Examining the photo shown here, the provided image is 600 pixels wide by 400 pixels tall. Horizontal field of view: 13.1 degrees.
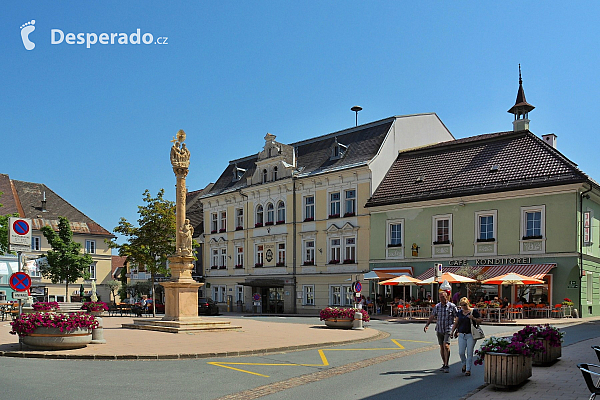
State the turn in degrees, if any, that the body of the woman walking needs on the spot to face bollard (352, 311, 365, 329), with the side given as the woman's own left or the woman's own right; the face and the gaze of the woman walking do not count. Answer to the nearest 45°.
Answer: approximately 180°

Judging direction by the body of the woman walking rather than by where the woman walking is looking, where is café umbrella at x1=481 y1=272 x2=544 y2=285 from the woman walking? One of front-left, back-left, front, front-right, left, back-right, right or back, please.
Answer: back

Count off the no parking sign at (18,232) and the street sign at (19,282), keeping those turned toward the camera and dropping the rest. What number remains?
2

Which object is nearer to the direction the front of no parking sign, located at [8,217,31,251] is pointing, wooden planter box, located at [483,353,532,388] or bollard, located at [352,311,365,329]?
the wooden planter box

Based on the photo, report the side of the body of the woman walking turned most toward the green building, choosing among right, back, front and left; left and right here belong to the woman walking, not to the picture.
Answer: back

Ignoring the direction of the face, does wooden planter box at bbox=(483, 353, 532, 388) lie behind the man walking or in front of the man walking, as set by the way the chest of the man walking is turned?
in front
